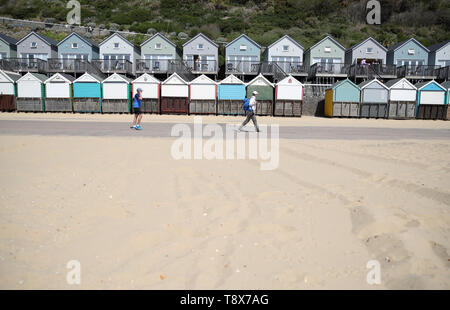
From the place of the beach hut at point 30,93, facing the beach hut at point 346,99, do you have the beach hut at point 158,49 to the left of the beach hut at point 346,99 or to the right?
left

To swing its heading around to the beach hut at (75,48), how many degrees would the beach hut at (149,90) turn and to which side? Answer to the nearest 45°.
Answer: approximately 135° to its right

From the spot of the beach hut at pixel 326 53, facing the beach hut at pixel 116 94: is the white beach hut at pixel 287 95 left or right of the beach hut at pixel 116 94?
left

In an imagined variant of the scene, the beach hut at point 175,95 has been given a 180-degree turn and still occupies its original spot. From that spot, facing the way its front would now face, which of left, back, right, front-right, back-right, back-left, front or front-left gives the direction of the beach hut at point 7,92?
left

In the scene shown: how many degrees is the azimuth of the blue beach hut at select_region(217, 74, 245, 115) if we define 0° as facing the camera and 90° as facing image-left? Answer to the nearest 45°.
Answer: approximately 0°

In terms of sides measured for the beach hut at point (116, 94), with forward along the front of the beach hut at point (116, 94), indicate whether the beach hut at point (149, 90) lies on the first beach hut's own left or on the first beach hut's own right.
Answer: on the first beach hut's own left

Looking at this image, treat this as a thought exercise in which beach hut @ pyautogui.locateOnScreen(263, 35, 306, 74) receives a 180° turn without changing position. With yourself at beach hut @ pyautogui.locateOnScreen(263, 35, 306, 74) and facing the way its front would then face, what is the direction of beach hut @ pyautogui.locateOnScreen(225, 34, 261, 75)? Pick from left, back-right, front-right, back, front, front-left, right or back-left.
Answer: left

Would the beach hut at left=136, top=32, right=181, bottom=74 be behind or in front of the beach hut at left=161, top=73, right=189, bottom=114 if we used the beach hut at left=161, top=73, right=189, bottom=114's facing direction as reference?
behind

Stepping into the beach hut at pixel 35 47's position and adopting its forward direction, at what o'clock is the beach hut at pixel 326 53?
the beach hut at pixel 326 53 is roughly at 10 o'clock from the beach hut at pixel 35 47.

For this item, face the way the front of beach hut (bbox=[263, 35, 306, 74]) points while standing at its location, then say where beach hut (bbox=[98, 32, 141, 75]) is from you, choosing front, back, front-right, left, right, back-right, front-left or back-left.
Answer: right

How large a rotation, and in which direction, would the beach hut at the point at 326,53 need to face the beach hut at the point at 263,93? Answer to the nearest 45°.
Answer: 0° — it already faces it

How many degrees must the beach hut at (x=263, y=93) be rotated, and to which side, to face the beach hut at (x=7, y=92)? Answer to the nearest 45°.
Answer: approximately 90° to its right
